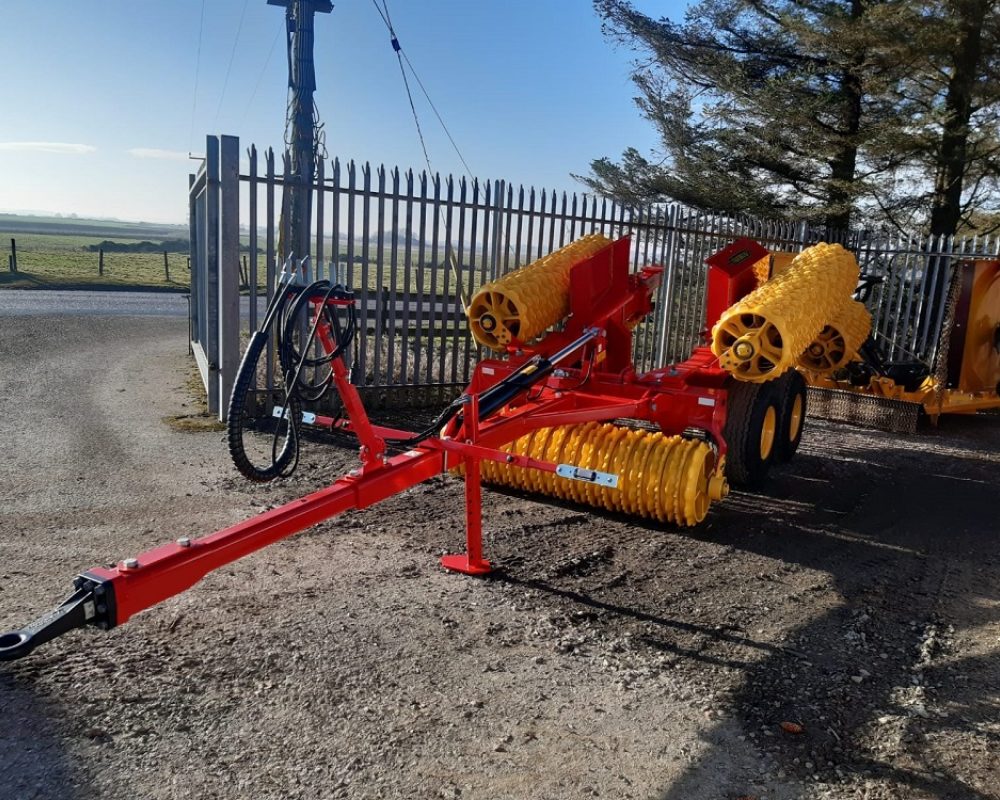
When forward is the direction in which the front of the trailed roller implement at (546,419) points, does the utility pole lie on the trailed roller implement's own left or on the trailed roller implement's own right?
on the trailed roller implement's own right

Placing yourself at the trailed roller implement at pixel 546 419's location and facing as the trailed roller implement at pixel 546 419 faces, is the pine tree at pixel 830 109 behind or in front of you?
behind
